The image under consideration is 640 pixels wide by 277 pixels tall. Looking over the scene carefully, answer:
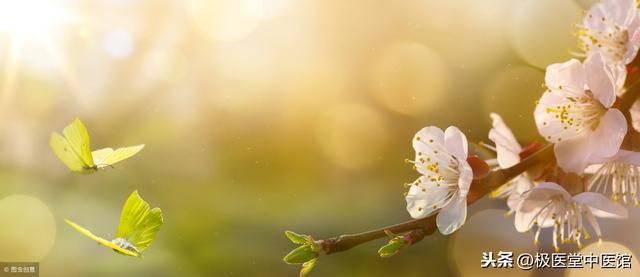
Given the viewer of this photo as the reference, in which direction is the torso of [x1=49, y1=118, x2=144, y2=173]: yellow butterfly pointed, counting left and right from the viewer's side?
facing the viewer and to the right of the viewer

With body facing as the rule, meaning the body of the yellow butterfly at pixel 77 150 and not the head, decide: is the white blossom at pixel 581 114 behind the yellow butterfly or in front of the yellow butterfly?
in front

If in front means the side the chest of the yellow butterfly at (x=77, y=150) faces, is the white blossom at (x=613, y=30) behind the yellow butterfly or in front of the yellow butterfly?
in front

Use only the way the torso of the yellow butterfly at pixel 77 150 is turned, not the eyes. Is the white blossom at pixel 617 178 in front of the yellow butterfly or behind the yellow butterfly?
in front
